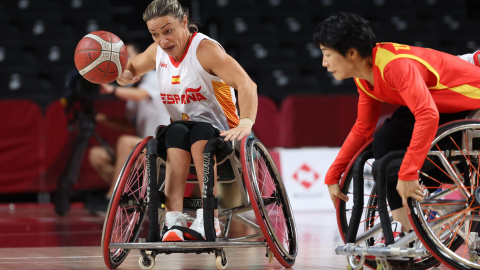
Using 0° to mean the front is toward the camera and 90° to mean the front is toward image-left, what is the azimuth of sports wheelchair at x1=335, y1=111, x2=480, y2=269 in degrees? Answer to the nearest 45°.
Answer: approximately 45°

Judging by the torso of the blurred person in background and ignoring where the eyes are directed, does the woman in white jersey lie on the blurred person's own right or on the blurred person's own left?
on the blurred person's own left

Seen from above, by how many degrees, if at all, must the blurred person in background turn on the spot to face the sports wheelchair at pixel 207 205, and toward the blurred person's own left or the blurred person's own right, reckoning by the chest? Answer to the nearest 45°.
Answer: approximately 90° to the blurred person's own left

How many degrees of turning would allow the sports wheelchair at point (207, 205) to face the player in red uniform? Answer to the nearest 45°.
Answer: approximately 45° to its left

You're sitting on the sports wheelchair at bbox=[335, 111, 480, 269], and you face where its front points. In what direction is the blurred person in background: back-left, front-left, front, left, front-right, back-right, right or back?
right

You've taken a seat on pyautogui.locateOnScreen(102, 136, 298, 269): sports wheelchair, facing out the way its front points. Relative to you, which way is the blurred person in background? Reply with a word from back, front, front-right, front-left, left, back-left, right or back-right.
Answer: back

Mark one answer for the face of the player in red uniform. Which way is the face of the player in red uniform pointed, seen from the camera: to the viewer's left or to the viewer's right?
to the viewer's left

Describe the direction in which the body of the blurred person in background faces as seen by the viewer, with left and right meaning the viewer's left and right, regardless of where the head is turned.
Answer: facing to the left of the viewer

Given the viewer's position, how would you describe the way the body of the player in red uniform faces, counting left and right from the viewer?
facing the viewer and to the left of the viewer

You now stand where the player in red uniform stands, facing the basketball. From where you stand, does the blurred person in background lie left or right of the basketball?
right

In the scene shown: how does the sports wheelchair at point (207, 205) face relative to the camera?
toward the camera
